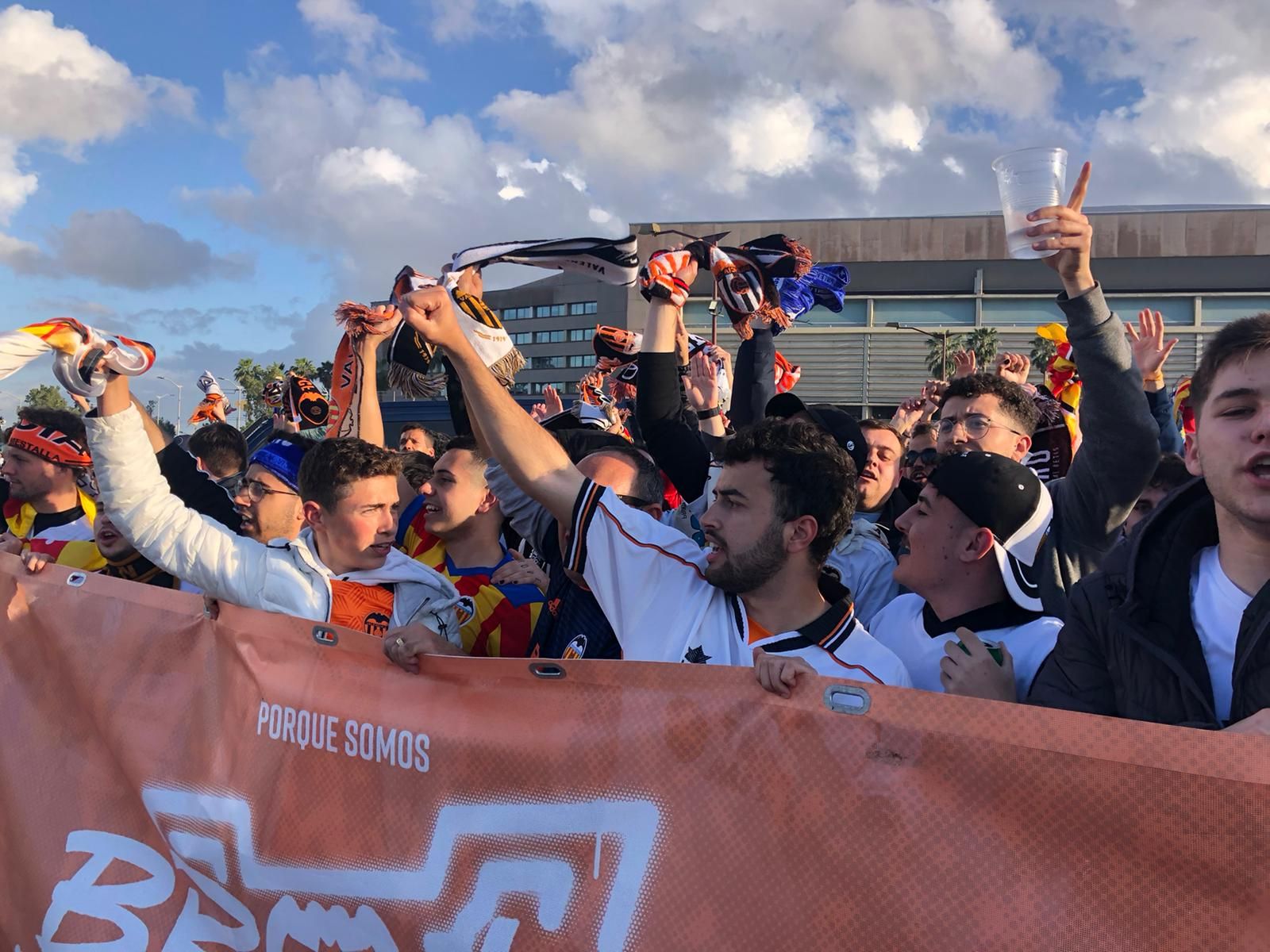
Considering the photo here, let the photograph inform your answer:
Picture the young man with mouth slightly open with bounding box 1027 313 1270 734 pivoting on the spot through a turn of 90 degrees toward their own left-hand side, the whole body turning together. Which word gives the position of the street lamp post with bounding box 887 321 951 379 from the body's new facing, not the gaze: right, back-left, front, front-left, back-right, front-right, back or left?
left

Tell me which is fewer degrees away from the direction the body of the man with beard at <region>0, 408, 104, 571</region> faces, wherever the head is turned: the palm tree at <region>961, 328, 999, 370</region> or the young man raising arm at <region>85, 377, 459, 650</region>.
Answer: the young man raising arm

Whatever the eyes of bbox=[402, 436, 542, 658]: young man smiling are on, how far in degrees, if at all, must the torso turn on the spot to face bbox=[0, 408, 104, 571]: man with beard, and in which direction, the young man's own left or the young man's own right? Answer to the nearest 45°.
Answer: approximately 90° to the young man's own right

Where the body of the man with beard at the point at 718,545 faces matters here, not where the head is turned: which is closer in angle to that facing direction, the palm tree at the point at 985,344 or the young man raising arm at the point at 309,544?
the young man raising arm

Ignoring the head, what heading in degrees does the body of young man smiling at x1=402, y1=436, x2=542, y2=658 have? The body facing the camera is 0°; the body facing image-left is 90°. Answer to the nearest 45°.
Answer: approximately 45°

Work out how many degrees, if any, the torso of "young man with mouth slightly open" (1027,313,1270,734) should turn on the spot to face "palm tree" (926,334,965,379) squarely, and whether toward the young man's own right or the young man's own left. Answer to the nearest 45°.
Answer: approximately 180°

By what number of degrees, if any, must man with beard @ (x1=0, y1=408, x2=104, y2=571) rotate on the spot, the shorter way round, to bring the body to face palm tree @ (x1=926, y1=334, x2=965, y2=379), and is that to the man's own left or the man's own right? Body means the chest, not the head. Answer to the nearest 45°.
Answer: approximately 180°

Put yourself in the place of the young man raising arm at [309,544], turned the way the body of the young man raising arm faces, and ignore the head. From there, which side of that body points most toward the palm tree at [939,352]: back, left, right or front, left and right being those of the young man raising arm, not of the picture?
left

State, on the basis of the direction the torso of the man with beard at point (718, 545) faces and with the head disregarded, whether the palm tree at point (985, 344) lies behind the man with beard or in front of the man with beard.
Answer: behind

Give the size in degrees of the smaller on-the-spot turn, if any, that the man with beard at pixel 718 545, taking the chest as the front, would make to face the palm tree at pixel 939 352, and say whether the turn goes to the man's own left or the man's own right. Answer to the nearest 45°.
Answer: approximately 135° to the man's own right

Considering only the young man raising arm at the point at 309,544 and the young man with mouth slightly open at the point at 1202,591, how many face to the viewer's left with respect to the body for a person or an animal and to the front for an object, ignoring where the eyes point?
0
